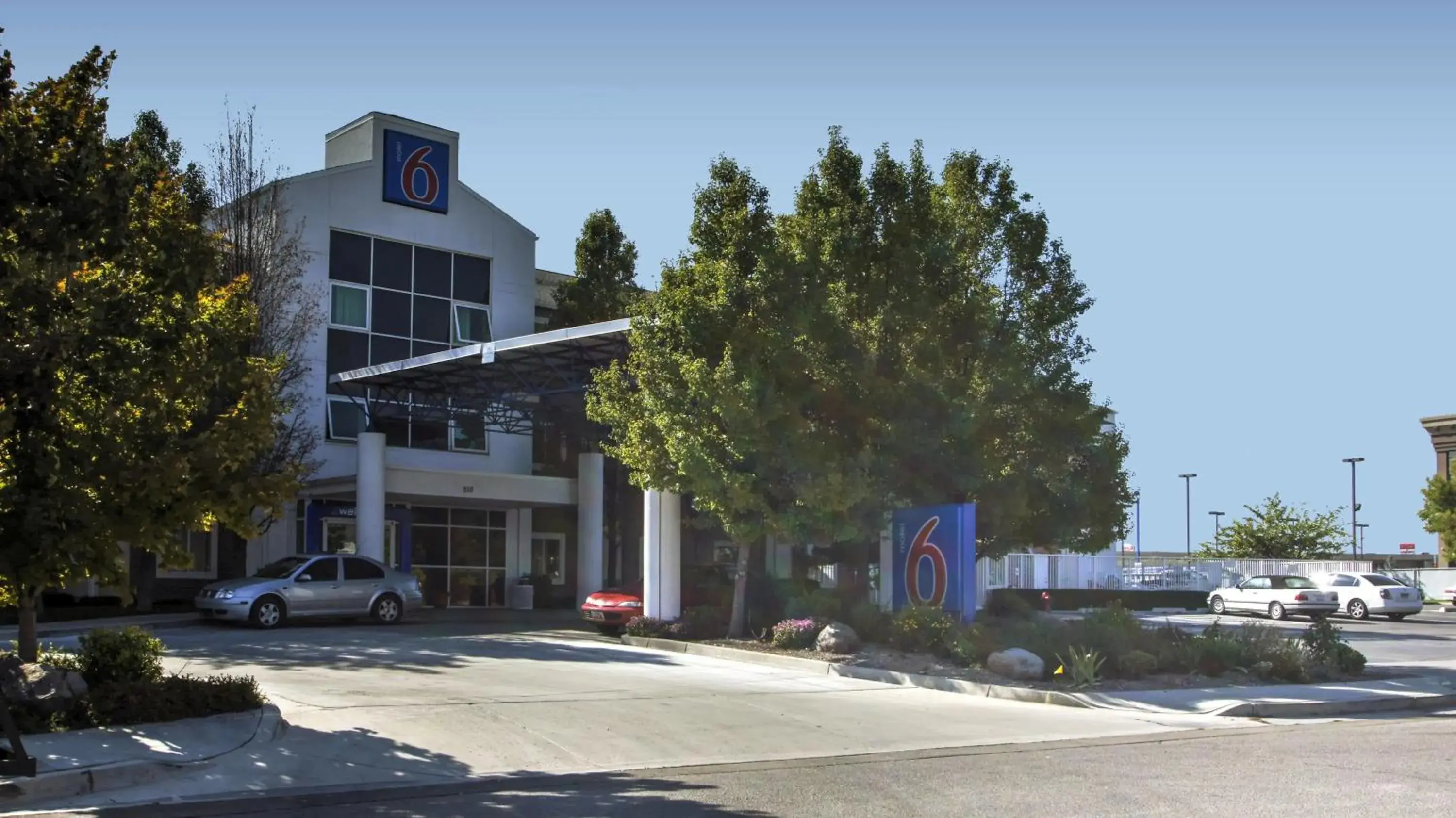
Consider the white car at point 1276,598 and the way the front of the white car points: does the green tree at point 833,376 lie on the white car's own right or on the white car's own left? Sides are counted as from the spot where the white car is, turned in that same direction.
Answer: on the white car's own left

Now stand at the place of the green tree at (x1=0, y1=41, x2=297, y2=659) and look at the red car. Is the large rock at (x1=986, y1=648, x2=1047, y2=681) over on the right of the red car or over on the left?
right

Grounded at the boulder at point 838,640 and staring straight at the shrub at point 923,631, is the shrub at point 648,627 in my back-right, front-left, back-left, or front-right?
back-left

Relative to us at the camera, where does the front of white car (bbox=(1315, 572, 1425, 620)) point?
facing away from the viewer and to the left of the viewer

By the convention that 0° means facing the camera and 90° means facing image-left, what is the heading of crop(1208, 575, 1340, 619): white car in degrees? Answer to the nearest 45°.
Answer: approximately 135°

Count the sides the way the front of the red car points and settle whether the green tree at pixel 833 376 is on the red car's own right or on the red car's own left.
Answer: on the red car's own left

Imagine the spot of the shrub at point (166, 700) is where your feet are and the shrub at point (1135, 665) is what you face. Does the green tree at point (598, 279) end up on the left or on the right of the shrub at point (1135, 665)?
left

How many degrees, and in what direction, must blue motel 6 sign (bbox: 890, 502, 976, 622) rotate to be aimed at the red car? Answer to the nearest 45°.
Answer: approximately 90° to its right

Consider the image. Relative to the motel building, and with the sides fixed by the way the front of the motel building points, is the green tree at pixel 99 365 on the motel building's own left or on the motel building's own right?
on the motel building's own right

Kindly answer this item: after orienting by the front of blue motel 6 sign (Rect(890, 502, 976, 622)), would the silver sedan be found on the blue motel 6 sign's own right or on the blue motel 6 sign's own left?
on the blue motel 6 sign's own right
